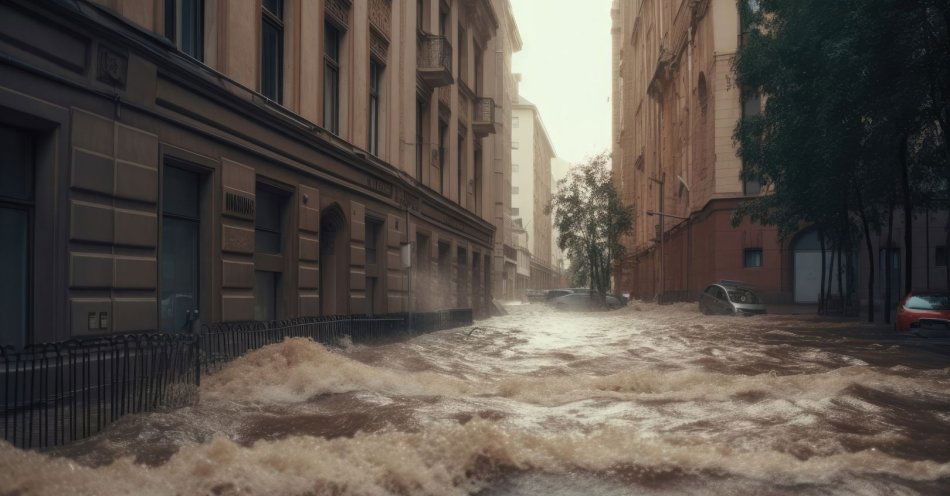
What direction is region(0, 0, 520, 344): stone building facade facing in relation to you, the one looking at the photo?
facing the viewer and to the right of the viewer

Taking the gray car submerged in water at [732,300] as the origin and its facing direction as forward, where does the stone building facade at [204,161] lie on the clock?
The stone building facade is roughly at 2 o'clock from the gray car submerged in water.

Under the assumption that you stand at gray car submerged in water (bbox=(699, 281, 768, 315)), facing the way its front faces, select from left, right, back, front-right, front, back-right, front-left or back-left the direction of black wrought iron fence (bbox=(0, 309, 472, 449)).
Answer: front-right

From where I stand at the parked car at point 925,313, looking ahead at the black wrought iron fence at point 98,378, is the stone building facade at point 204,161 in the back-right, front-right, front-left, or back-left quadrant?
front-right

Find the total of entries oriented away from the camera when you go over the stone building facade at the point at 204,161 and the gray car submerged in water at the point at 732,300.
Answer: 0

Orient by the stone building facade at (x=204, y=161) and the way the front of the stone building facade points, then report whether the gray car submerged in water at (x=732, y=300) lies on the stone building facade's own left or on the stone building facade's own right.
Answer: on the stone building facade's own left
